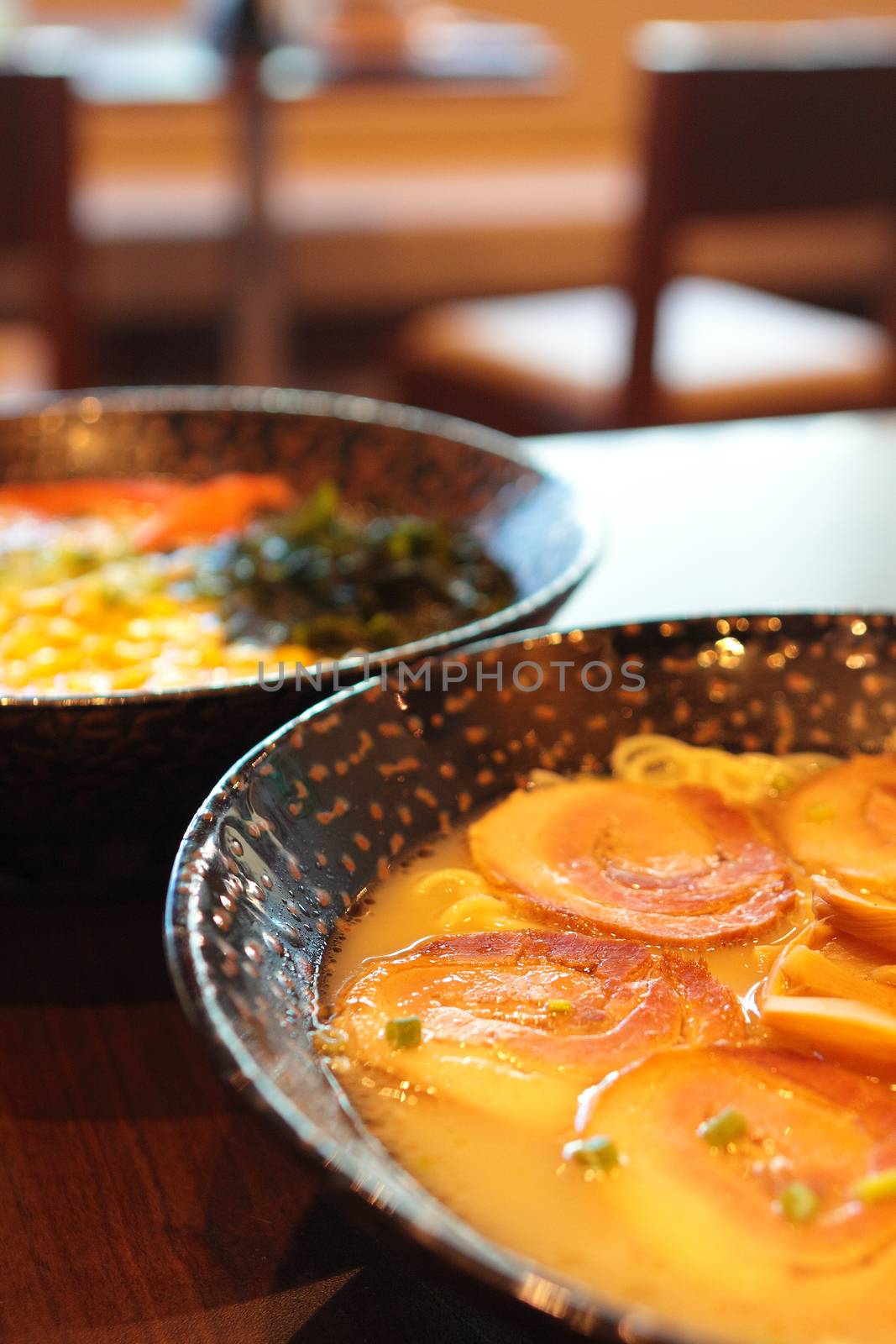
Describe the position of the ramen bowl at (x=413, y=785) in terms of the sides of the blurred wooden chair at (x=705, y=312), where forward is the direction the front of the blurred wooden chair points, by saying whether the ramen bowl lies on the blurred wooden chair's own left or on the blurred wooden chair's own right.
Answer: on the blurred wooden chair's own left

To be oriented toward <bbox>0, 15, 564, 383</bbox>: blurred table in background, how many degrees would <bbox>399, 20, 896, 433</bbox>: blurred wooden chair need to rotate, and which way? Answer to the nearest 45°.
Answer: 0° — it already faces it

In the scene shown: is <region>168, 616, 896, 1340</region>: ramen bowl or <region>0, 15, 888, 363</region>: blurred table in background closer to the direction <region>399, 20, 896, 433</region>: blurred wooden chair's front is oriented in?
the blurred table in background

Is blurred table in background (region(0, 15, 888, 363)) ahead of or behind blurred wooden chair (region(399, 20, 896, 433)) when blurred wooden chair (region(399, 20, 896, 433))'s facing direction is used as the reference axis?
ahead

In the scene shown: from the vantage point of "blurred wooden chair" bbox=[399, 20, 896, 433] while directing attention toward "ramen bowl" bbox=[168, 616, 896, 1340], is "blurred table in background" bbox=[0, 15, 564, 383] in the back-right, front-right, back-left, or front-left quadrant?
back-right

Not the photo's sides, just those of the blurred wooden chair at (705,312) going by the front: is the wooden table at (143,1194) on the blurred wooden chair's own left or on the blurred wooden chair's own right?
on the blurred wooden chair's own left
